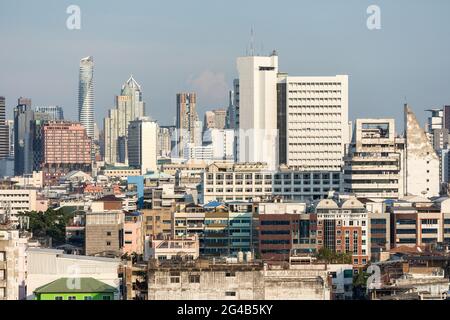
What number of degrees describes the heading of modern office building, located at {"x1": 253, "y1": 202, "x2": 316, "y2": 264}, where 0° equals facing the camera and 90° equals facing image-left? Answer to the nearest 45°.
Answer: approximately 0°

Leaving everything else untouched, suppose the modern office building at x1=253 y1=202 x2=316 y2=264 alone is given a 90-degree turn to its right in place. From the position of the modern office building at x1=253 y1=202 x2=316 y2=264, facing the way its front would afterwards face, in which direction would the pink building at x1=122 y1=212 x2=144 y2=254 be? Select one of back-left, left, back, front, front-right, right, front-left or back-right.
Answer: front

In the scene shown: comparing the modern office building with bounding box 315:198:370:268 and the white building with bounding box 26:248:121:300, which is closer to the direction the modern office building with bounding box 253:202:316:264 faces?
the white building

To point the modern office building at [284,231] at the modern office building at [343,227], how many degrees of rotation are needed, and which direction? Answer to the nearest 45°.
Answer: approximately 90° to its left

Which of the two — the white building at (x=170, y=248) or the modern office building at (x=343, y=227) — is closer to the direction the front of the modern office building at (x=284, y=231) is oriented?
the white building

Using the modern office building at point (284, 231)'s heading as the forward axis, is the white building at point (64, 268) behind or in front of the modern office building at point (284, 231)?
in front

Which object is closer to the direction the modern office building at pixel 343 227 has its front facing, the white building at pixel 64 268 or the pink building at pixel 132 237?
the white building

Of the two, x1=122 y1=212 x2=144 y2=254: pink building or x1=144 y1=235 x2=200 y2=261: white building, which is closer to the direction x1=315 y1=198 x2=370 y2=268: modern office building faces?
the white building

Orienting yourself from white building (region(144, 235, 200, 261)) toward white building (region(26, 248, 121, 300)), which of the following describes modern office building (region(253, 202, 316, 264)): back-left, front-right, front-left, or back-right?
back-left

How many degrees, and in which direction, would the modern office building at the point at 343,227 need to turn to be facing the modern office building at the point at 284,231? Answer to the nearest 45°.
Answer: approximately 90° to its right

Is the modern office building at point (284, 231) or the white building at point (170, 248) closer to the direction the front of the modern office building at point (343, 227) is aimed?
the white building

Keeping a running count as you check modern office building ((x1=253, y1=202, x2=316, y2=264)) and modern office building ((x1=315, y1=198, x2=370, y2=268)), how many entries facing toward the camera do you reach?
2
